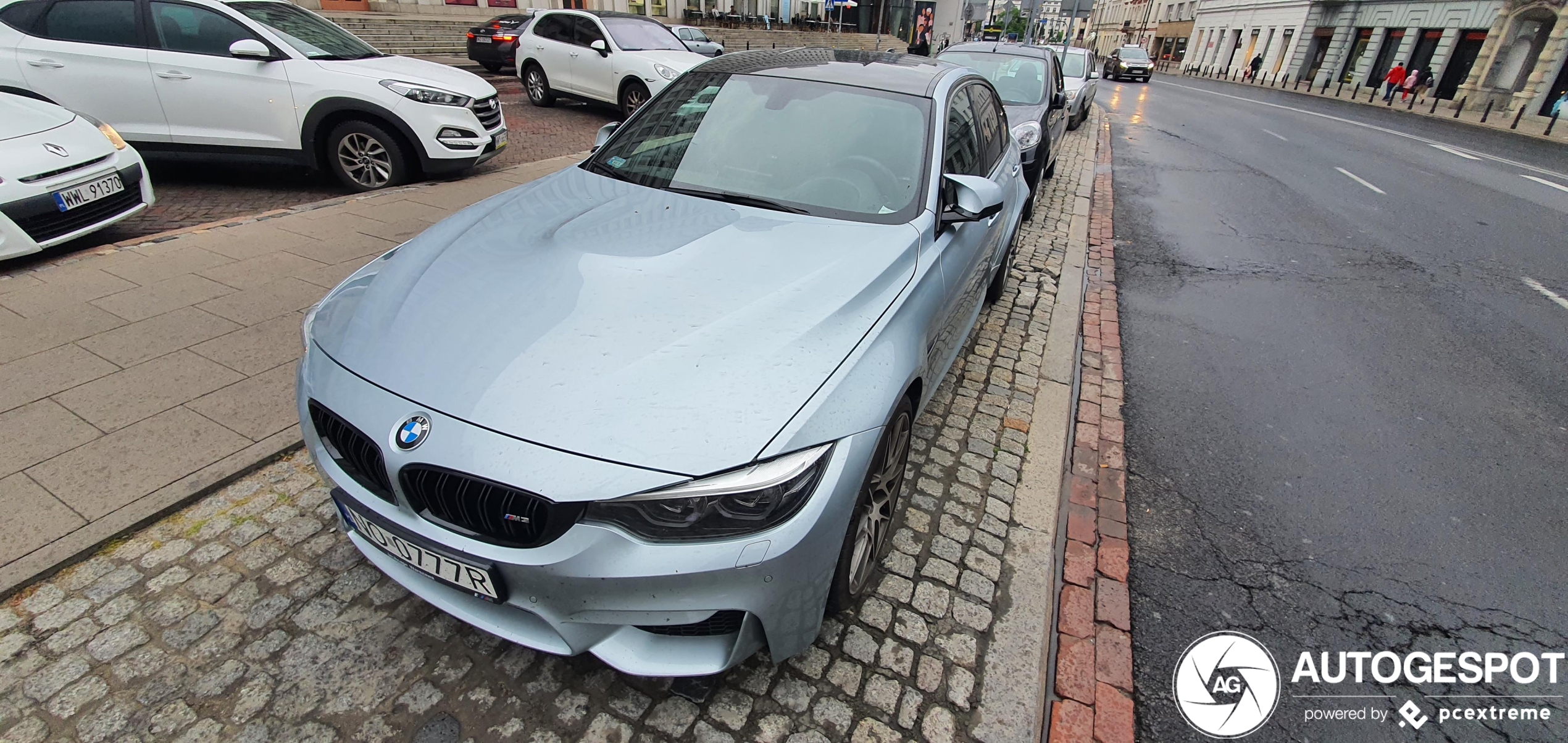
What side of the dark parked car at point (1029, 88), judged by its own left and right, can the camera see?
front

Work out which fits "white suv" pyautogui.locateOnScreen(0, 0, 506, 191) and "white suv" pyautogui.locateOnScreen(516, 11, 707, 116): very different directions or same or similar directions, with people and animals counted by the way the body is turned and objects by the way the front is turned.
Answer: same or similar directions

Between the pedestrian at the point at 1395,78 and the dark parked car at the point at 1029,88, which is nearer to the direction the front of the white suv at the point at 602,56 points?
the dark parked car

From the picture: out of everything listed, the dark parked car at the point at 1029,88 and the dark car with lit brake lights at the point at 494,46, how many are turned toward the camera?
1

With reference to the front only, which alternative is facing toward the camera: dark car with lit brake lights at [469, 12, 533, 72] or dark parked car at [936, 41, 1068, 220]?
dark parked car at [936, 41, 1068, 220]

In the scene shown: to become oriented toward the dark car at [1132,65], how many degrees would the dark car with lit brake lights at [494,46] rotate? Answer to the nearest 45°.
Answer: approximately 45° to its right

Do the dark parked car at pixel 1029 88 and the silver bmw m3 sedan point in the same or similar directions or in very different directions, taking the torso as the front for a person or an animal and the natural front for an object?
same or similar directions

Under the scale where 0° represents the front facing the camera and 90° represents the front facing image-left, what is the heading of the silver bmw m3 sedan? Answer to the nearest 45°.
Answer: approximately 45°

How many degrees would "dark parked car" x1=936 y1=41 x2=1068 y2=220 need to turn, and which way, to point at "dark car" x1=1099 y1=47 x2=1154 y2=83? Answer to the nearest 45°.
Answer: approximately 180°

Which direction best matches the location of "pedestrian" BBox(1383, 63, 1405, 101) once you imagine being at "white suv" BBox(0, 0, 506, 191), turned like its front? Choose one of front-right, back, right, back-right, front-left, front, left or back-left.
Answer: front-left

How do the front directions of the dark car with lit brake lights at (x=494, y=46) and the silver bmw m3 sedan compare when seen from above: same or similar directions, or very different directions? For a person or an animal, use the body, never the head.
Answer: very different directions

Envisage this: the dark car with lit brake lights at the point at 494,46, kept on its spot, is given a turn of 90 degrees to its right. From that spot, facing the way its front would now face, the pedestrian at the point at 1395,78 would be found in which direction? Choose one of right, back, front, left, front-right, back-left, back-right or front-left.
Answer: front-left

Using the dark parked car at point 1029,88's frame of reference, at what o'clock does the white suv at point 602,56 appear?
The white suv is roughly at 3 o'clock from the dark parked car.

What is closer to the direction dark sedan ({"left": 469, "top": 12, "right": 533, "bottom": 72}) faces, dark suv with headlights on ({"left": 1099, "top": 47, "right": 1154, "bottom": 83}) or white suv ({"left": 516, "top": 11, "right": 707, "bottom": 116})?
the dark suv with headlights on

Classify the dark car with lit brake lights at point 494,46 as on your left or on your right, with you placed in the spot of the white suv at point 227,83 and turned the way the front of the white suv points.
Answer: on your left

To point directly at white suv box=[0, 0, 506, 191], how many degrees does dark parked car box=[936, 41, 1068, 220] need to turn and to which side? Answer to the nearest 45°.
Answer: approximately 45° to its right

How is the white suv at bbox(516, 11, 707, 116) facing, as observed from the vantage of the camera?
facing the viewer and to the right of the viewer

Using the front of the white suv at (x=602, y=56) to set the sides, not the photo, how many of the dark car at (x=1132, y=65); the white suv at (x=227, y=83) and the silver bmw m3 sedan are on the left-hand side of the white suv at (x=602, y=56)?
1

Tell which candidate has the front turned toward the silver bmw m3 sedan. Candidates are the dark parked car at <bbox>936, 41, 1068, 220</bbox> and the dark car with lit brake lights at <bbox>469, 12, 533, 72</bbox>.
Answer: the dark parked car at <bbox>936, 41, 1068, 220</bbox>

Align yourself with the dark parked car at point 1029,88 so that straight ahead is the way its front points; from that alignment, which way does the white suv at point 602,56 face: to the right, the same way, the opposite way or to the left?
to the left

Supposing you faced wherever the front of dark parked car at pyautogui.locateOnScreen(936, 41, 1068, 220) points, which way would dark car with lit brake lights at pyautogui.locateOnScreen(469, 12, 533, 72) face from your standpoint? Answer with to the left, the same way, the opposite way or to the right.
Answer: the opposite way

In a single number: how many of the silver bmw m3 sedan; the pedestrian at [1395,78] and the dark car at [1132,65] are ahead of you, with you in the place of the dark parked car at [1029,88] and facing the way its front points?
1
